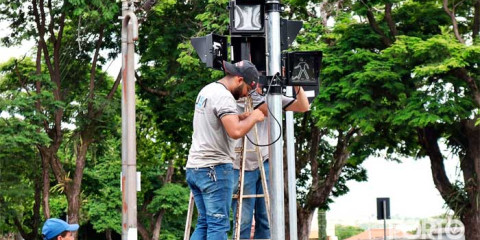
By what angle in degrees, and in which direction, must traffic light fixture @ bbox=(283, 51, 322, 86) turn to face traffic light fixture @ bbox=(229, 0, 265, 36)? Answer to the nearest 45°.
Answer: approximately 45° to its right

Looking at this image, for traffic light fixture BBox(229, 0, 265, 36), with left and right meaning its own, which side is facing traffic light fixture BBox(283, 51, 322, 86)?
left

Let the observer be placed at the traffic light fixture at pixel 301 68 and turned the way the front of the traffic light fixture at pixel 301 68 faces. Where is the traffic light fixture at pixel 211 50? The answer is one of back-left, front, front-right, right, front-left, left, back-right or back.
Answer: right

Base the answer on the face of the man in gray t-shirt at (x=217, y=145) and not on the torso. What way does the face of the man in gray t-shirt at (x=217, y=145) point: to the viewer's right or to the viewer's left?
to the viewer's right

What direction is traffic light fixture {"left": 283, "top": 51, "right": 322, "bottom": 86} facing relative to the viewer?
toward the camera

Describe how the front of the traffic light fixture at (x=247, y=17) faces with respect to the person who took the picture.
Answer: facing the viewer

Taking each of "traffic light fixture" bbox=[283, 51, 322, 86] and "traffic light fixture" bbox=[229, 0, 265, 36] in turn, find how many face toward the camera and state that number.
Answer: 2
